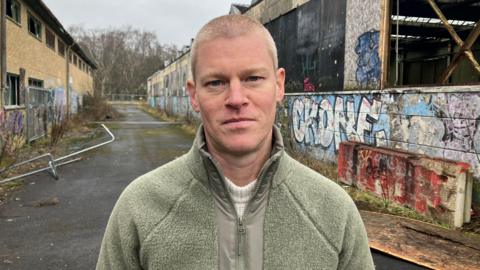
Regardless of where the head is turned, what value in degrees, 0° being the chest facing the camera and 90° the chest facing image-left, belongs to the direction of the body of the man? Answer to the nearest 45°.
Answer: approximately 0°

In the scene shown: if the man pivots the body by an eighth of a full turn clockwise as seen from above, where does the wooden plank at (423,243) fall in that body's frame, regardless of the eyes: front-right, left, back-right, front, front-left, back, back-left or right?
back

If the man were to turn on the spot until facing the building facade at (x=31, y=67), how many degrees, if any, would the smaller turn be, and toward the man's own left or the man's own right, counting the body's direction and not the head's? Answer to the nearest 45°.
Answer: approximately 135° to the man's own right

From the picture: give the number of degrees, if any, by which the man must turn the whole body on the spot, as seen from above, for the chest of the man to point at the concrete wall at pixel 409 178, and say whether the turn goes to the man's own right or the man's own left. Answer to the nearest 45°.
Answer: approximately 135° to the man's own left

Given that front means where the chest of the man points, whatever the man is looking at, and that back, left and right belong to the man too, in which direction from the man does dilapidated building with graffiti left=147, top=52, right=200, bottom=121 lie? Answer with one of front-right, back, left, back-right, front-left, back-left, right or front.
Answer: back

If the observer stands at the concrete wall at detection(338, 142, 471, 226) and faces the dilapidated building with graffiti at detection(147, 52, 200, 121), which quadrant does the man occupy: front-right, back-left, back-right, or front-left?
back-left
